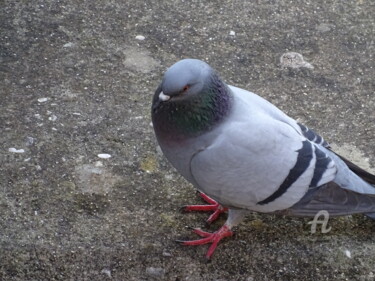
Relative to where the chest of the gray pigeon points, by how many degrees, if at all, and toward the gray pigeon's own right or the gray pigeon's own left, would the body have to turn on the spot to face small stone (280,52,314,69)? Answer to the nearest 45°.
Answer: approximately 90° to the gray pigeon's own right

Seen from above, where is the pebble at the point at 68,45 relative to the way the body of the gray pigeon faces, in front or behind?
in front

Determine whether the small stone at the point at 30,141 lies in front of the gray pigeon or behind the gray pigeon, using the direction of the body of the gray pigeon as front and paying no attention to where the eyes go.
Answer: in front

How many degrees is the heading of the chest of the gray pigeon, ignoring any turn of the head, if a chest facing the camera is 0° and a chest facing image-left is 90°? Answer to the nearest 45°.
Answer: approximately 90°

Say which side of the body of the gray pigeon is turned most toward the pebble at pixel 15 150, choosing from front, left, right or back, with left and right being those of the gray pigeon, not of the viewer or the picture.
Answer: front

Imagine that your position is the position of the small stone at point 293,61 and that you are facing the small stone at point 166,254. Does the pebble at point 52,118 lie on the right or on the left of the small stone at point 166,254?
right

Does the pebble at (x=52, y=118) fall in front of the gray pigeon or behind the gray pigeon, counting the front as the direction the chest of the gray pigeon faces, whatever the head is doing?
in front

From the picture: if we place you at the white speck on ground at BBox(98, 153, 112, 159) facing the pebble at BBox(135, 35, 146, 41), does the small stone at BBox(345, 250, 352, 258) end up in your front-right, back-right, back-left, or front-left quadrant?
back-right
